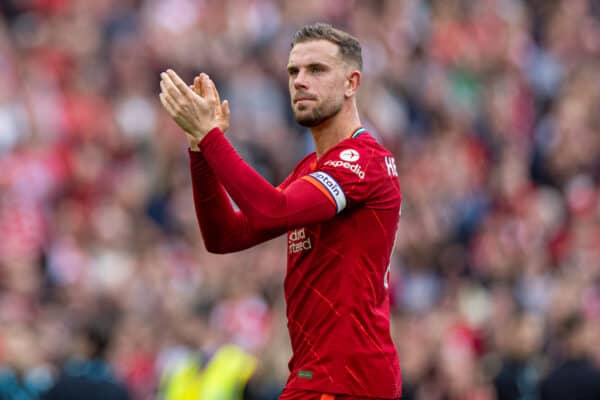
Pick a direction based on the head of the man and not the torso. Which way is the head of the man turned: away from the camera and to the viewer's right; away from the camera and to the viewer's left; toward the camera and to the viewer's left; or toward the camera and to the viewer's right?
toward the camera and to the viewer's left

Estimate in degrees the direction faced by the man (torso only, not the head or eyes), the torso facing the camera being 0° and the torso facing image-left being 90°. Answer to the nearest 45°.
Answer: approximately 90°
